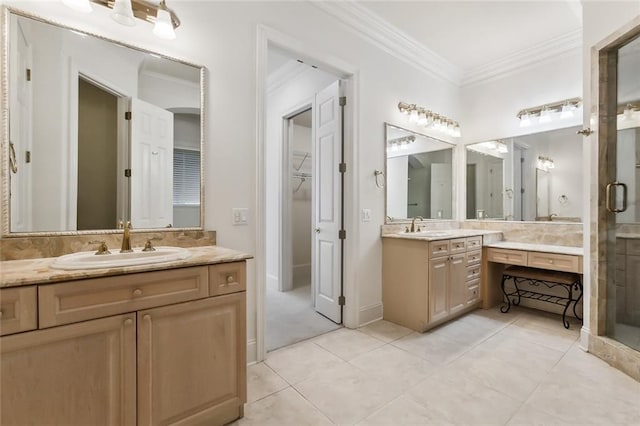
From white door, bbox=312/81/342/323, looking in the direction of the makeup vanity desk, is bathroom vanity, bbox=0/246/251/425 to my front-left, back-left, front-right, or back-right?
back-right

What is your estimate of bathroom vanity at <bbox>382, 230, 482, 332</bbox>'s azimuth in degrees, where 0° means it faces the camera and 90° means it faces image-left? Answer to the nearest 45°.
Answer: approximately 315°

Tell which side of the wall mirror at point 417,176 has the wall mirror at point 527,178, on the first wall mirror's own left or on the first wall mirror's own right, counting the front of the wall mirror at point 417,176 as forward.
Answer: on the first wall mirror's own left

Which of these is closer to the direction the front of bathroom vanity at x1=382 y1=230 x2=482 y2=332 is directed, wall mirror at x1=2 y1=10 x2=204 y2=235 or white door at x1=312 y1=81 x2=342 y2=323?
the wall mirror

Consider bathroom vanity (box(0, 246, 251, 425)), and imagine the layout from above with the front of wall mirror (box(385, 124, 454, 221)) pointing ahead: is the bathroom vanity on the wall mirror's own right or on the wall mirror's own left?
on the wall mirror's own right

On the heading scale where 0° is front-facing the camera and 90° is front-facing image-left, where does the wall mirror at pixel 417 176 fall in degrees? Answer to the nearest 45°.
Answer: approximately 315°

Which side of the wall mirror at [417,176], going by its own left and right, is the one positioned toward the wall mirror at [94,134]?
right

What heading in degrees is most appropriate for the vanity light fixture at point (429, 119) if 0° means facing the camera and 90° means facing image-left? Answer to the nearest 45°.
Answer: approximately 315°

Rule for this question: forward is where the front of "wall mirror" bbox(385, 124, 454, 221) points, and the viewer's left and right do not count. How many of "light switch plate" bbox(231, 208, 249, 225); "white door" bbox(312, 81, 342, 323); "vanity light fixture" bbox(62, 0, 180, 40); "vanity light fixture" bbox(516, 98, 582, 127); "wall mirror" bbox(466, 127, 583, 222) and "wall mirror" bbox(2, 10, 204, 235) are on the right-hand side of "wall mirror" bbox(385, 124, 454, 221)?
4
